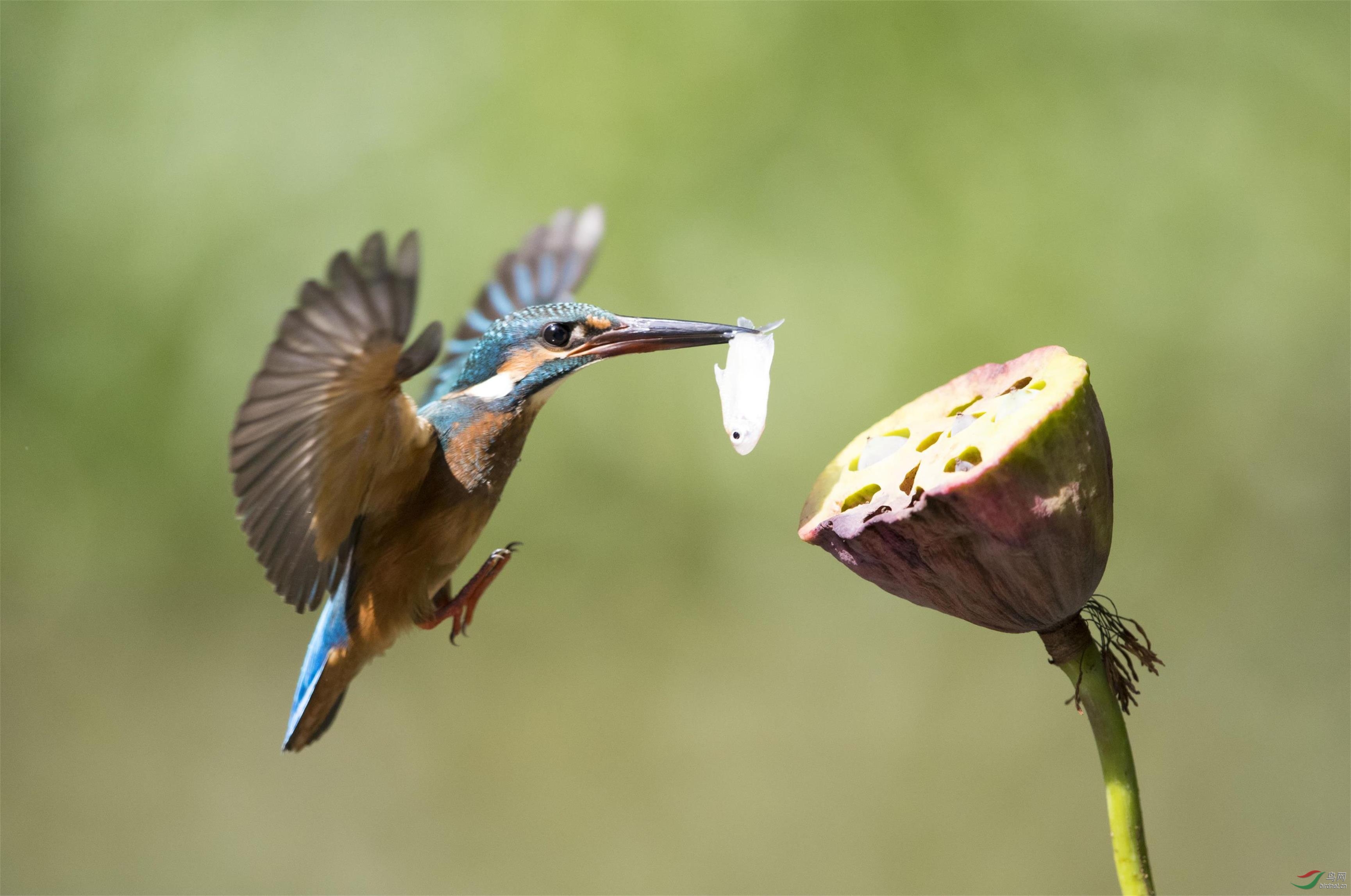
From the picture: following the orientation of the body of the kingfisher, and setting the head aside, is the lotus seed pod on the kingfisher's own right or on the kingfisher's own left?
on the kingfisher's own left

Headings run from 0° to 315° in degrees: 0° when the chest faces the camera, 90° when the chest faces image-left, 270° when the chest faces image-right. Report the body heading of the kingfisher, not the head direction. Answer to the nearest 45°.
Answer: approximately 270°
